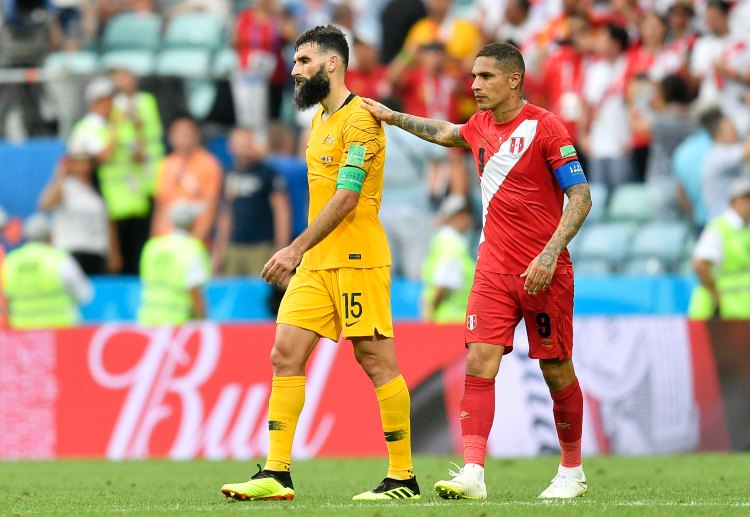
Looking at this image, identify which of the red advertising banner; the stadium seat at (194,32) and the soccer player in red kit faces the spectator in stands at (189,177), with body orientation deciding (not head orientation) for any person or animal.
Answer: the stadium seat

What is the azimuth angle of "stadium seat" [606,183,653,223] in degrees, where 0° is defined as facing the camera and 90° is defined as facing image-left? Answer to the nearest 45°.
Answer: approximately 0°

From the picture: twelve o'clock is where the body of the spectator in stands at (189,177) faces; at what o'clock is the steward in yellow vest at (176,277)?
The steward in yellow vest is roughly at 12 o'clock from the spectator in stands.

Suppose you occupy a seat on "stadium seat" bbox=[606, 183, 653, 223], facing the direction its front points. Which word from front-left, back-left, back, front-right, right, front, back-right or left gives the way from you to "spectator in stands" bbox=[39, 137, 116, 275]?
right

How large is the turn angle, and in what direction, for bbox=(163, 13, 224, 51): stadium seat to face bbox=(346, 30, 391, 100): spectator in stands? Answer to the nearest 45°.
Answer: approximately 45° to its left

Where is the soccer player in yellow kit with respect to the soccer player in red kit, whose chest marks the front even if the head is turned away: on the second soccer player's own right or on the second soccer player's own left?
on the second soccer player's own right

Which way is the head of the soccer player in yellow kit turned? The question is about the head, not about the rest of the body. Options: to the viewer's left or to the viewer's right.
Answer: to the viewer's left

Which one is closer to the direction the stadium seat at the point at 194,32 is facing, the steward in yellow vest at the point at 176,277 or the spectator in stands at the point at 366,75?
the steward in yellow vest

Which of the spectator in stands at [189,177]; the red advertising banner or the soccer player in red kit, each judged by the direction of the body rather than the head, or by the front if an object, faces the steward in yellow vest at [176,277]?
the spectator in stands

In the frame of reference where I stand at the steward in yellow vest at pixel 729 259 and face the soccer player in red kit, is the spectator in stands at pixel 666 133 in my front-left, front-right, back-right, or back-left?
back-right

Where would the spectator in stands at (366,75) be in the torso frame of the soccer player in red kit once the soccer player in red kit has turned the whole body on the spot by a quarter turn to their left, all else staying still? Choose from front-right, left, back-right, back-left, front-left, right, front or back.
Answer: back-left

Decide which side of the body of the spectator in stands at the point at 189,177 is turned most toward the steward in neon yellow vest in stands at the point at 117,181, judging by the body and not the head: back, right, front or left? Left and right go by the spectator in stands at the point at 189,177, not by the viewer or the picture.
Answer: right
